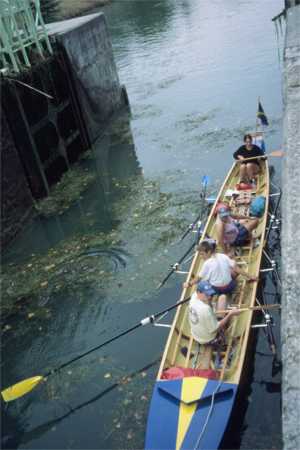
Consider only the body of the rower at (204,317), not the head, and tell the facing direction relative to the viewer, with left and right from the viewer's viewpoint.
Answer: facing away from the viewer and to the right of the viewer

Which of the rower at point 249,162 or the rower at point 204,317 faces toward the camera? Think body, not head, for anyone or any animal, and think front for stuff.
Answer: the rower at point 249,162

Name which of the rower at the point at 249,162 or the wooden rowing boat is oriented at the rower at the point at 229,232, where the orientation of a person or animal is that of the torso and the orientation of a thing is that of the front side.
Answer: the rower at the point at 249,162

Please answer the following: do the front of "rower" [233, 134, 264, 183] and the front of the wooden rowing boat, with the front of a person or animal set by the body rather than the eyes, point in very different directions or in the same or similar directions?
same or similar directions

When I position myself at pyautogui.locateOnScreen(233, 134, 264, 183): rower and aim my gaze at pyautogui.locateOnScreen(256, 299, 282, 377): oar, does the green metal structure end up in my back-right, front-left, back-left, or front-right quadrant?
back-right

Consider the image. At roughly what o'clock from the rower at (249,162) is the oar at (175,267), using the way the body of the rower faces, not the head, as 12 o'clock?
The oar is roughly at 1 o'clock from the rower.

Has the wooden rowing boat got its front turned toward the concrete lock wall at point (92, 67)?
no

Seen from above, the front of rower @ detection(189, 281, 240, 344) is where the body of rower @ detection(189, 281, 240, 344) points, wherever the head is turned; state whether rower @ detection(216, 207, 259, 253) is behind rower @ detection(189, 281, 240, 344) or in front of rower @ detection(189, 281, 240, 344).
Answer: in front

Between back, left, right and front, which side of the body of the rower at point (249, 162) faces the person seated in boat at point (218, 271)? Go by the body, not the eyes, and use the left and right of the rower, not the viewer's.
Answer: front

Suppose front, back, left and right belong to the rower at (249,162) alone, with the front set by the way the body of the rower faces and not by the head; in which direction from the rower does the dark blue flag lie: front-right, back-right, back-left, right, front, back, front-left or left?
back

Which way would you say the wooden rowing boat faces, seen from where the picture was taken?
facing the viewer

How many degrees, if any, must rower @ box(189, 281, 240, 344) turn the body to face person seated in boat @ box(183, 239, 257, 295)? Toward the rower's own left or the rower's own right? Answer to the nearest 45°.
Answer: approximately 45° to the rower's own left

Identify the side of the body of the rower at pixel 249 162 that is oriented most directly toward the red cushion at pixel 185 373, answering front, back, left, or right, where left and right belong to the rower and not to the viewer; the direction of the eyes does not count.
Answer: front

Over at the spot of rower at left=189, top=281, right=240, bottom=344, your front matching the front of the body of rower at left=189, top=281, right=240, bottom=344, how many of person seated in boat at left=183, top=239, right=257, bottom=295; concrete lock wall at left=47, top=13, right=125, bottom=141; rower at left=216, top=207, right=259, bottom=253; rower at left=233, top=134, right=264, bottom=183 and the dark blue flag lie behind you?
0

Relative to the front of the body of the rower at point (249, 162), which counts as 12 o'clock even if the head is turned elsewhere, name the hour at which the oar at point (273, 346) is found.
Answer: The oar is roughly at 12 o'clock from the rower.

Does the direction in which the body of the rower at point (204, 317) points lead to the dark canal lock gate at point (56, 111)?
no

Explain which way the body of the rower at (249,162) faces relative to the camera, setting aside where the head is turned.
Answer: toward the camera
